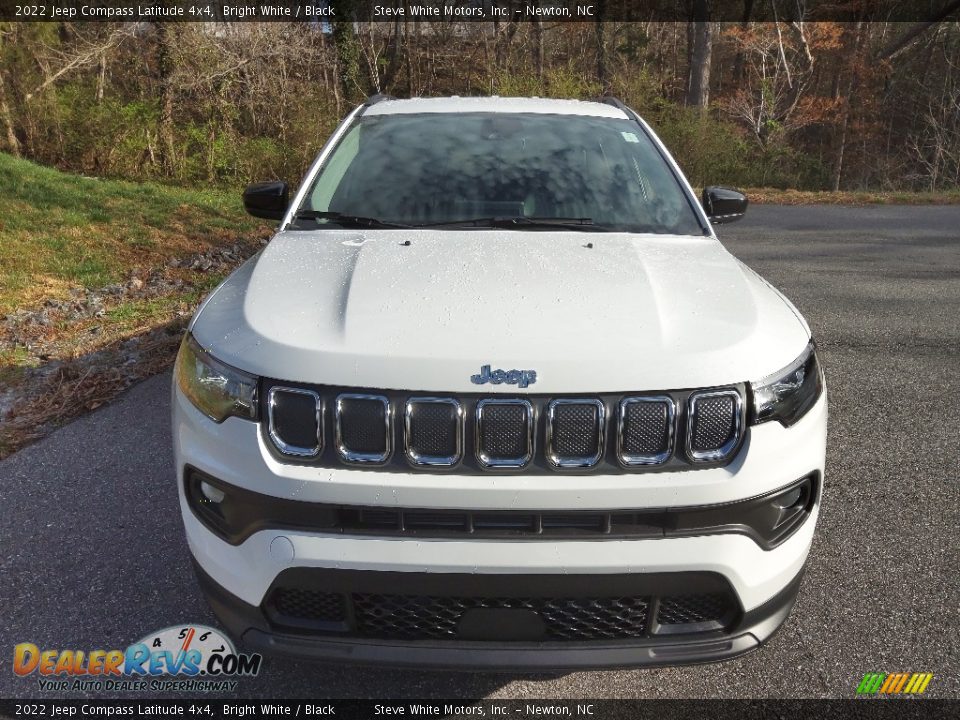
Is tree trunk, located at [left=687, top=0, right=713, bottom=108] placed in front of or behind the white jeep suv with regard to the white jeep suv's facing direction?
behind

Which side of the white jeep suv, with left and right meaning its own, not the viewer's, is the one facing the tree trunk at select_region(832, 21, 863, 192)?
back

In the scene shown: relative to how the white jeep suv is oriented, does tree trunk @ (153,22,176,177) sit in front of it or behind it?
behind

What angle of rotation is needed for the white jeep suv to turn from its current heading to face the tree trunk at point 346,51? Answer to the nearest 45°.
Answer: approximately 180°

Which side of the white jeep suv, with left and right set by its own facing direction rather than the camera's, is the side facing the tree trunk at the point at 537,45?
back

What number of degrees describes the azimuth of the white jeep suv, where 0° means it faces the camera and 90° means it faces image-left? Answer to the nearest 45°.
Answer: approximately 0°

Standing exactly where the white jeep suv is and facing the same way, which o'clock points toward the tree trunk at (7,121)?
The tree trunk is roughly at 5 o'clock from the white jeep suv.
